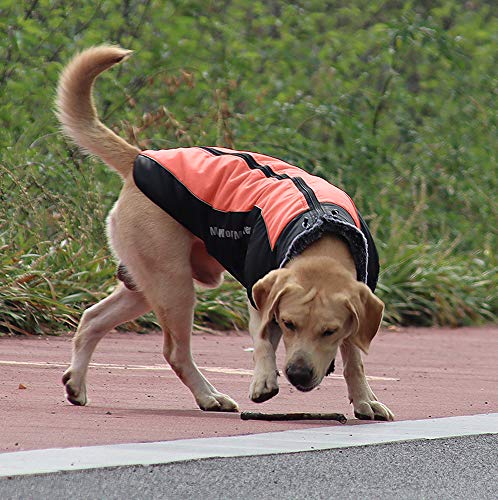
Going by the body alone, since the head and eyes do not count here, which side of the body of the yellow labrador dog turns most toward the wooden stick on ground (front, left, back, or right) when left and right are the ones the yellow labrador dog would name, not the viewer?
front

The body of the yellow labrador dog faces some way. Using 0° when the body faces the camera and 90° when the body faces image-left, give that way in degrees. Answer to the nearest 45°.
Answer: approximately 315°
